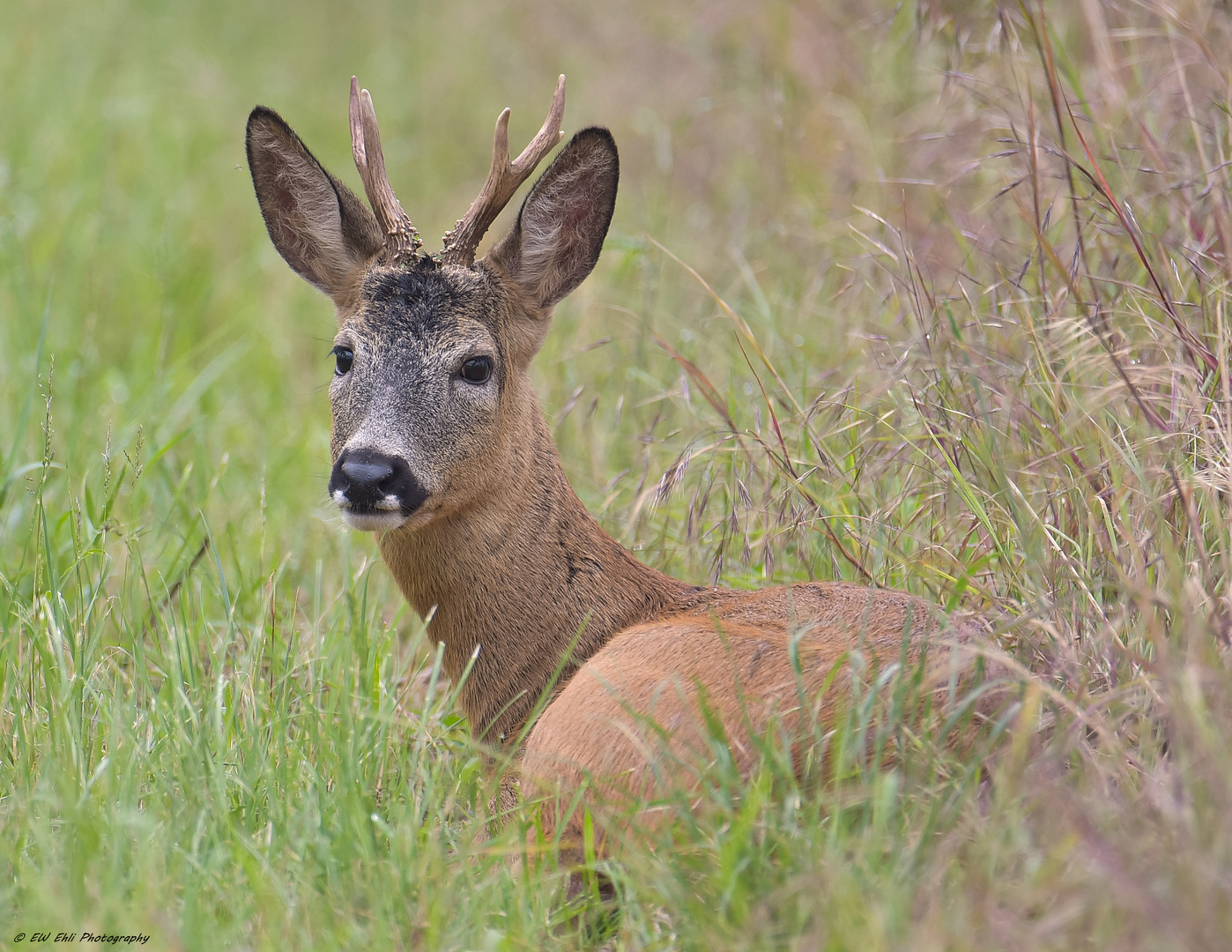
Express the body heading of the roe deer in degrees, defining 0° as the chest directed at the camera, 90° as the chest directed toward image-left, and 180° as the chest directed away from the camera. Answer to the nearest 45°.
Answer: approximately 45°
